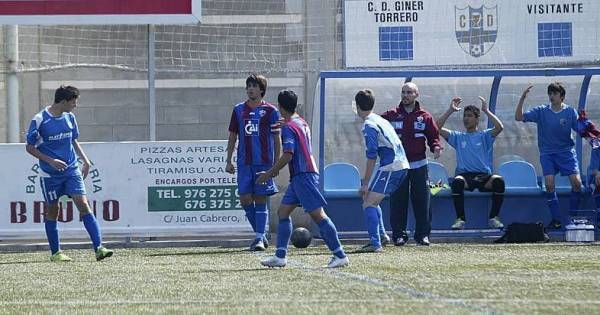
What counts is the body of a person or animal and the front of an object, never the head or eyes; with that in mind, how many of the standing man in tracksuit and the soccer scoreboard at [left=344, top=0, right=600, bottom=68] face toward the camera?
2

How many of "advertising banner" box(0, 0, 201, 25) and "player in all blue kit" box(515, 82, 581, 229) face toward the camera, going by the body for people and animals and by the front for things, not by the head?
2

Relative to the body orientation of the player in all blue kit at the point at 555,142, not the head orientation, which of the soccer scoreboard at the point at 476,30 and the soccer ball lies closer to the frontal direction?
the soccer ball

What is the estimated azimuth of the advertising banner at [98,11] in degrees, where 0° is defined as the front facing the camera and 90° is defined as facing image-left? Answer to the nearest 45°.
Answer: approximately 0°
